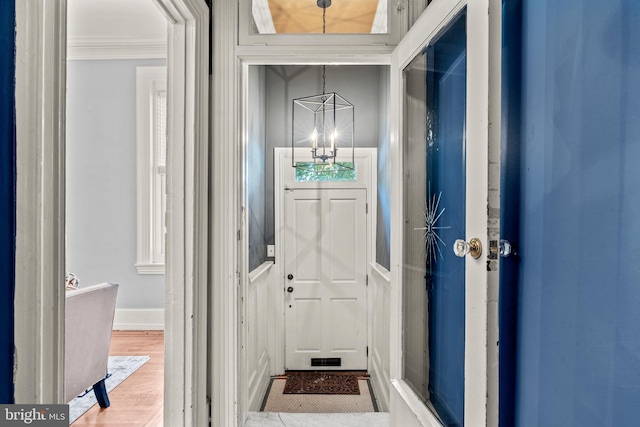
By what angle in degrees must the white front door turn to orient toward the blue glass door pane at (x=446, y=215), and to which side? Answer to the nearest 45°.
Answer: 0° — it already faces it

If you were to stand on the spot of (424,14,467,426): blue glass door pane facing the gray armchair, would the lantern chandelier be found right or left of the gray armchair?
right

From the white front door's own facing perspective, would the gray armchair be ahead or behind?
ahead

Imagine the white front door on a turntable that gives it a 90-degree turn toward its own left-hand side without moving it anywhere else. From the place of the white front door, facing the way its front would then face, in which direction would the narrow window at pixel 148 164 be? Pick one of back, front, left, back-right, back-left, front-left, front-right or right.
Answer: back

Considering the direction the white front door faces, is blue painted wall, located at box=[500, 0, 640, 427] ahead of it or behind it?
ahead

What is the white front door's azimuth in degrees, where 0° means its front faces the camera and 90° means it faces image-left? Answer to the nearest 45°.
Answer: approximately 0°

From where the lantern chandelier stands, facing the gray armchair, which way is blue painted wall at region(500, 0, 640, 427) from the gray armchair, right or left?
left
